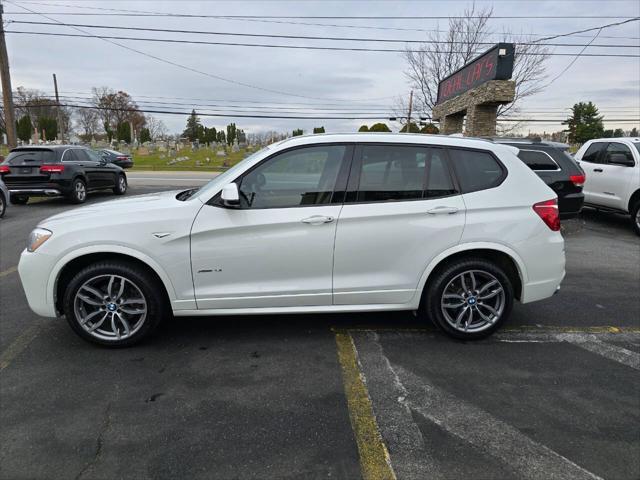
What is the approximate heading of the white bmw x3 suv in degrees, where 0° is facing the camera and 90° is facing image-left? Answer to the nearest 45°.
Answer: approximately 90°

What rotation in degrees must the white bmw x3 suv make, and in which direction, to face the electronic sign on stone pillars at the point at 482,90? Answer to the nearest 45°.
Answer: approximately 135° to its right

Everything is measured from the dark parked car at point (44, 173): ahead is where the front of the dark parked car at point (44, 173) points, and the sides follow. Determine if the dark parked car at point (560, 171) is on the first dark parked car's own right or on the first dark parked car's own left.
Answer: on the first dark parked car's own right

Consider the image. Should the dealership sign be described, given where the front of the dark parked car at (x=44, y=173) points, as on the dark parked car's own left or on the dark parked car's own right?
on the dark parked car's own right

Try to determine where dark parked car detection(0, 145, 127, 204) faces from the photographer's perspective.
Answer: facing away from the viewer and to the right of the viewer

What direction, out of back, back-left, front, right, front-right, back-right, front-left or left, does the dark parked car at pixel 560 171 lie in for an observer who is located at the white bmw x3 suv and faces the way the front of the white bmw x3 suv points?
back-right
